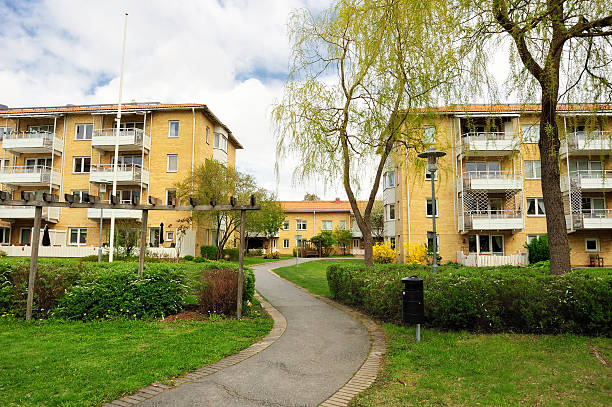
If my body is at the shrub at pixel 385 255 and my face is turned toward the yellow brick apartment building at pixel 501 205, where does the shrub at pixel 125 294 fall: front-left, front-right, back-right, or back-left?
back-right

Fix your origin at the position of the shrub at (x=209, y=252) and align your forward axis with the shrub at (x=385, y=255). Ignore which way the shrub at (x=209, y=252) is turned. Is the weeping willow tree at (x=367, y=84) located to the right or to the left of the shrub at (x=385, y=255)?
right

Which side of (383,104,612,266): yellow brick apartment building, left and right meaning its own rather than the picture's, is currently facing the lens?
front

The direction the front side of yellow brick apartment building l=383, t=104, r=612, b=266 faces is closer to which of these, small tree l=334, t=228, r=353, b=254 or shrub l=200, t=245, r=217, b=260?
the shrub

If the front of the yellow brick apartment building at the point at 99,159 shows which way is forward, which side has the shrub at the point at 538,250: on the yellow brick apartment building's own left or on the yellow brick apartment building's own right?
on the yellow brick apartment building's own left

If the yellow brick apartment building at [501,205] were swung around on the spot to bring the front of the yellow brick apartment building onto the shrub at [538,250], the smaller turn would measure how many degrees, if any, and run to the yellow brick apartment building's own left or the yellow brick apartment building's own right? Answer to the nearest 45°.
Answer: approximately 45° to the yellow brick apartment building's own left

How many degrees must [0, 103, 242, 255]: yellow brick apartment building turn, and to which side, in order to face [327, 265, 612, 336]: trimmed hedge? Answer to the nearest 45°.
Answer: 0° — it already faces it

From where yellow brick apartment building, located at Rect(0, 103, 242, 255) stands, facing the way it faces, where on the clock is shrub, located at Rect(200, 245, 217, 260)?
The shrub is roughly at 10 o'clock from the yellow brick apartment building.

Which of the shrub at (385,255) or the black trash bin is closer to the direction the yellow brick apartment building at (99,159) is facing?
the black trash bin

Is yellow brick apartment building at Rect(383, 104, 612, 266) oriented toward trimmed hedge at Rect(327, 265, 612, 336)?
yes

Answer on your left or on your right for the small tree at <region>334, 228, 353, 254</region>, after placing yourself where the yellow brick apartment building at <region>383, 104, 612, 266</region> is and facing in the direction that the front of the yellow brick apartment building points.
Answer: on your right

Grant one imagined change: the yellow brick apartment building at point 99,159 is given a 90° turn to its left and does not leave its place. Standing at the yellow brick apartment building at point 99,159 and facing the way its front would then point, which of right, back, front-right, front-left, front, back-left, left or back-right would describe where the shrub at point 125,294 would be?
right

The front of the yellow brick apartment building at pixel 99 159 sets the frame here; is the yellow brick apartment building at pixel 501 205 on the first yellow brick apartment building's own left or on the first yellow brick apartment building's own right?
on the first yellow brick apartment building's own left
